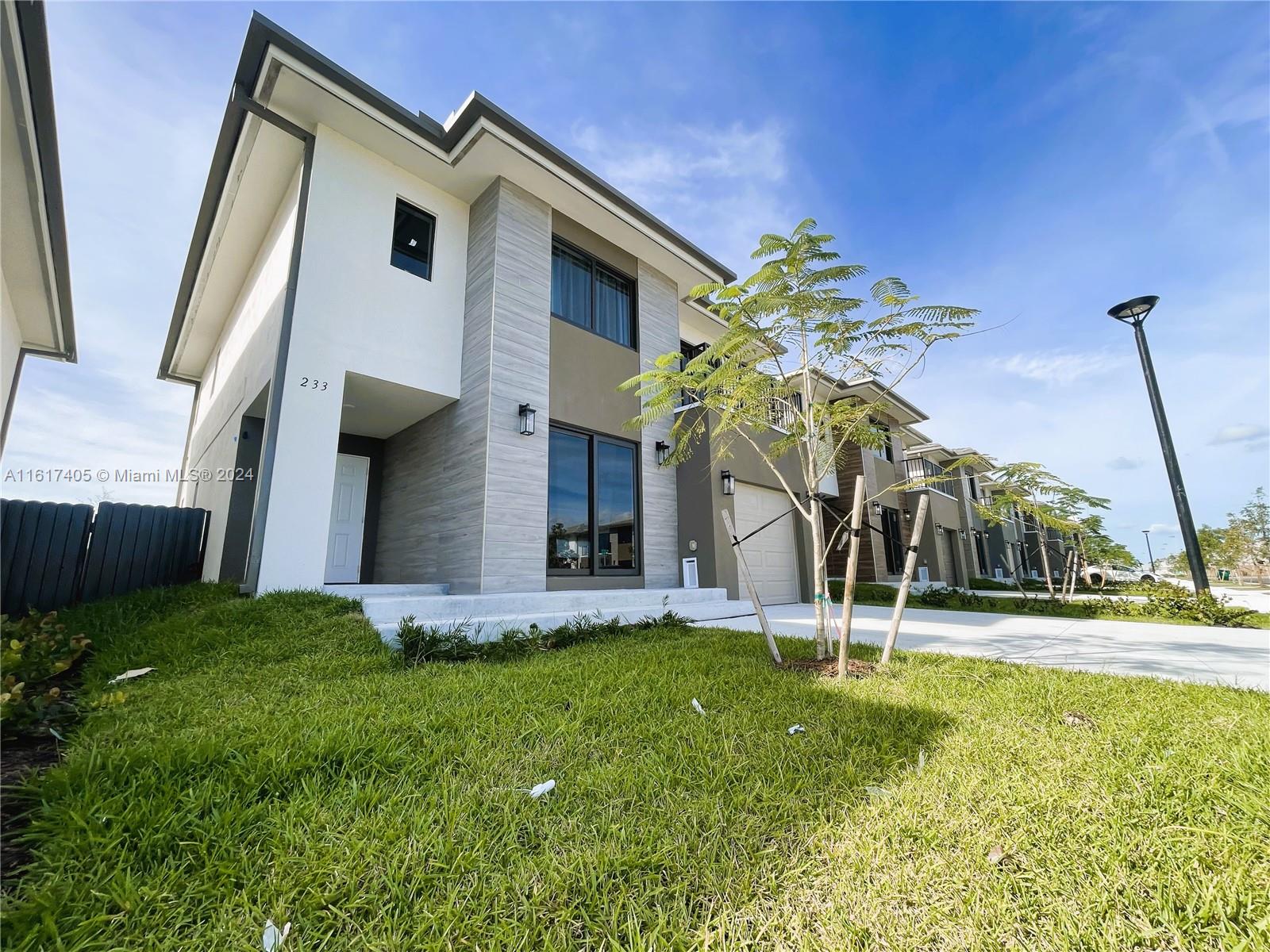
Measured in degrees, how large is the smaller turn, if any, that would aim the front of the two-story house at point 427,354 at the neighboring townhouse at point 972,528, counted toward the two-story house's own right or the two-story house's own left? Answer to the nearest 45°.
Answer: approximately 90° to the two-story house's own left

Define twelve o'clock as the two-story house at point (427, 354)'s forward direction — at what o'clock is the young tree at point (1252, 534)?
The young tree is roughly at 10 o'clock from the two-story house.

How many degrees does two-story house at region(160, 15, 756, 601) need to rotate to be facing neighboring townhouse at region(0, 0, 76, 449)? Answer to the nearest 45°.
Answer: approximately 135° to its right

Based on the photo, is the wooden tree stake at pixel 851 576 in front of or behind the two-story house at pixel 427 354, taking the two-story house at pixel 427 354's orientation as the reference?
in front

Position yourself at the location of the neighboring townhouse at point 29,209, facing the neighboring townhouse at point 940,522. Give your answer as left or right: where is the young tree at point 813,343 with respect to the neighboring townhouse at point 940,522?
right

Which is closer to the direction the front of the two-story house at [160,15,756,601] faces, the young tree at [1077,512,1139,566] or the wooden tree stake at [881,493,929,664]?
the wooden tree stake

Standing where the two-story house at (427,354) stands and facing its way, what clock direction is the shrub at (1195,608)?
The shrub is roughly at 11 o'clock from the two-story house.

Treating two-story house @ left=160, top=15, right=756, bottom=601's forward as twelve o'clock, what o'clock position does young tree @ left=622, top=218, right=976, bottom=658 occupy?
The young tree is roughly at 12 o'clock from the two-story house.

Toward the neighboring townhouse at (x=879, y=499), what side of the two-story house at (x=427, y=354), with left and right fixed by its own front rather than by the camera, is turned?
left

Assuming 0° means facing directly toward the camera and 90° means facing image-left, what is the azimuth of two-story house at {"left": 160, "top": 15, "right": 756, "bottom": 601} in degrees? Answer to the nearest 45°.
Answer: approximately 315°

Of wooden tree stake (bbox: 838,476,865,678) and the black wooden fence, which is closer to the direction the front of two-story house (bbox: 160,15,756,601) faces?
the wooden tree stake

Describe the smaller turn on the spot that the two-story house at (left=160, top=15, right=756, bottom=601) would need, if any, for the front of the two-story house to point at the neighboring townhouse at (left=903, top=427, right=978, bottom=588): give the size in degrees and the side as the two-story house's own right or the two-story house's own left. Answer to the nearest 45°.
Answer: approximately 90° to the two-story house's own left

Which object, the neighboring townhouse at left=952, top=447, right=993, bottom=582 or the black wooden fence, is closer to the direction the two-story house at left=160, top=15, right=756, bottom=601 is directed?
the neighboring townhouse

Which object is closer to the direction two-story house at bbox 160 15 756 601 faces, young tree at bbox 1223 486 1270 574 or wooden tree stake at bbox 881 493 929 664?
the wooden tree stake

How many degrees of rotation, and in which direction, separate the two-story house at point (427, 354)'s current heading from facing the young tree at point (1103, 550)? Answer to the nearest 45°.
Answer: approximately 45° to its left
